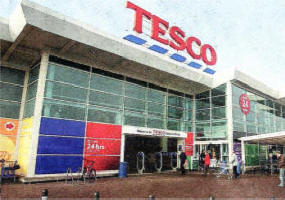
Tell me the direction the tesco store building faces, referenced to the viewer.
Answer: facing the viewer and to the right of the viewer
